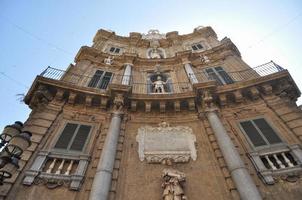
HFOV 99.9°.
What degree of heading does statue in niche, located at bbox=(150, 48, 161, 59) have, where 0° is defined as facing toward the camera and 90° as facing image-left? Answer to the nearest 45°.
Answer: approximately 0°

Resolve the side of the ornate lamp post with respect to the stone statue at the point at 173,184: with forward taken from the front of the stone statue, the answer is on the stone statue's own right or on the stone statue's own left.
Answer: on the stone statue's own right

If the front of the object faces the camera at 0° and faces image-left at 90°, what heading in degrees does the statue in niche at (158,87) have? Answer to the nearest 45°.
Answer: approximately 0°
